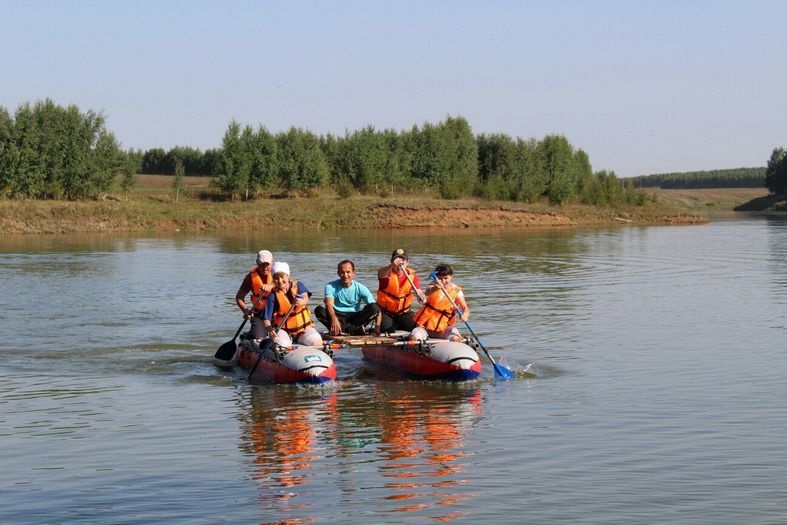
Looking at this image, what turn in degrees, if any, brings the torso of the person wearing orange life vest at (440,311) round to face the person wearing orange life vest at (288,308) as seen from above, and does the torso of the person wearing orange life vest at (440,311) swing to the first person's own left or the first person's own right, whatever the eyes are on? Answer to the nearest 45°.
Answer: approximately 90° to the first person's own right

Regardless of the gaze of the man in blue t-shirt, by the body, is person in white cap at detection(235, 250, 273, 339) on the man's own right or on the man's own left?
on the man's own right

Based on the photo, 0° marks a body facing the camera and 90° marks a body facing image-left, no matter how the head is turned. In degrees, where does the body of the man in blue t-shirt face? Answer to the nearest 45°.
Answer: approximately 0°

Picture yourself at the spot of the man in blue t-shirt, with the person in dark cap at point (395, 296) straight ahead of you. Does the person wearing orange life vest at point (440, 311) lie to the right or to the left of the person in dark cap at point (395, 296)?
right

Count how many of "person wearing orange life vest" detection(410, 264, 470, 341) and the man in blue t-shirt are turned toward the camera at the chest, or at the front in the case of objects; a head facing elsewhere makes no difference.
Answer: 2

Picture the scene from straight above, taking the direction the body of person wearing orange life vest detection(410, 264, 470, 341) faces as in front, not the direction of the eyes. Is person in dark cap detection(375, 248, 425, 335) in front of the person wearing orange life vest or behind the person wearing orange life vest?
behind

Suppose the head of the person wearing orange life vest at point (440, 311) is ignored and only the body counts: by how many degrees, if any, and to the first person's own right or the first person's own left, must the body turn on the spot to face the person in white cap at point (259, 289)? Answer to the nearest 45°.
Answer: approximately 90° to the first person's own right

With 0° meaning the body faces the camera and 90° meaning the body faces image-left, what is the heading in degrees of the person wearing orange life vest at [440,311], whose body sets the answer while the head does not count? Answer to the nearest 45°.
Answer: approximately 0°
